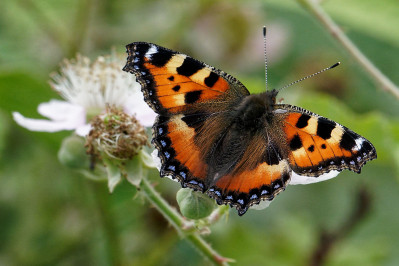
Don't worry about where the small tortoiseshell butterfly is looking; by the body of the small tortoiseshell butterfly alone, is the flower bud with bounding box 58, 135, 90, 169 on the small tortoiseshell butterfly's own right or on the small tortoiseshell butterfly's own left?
on the small tortoiseshell butterfly's own left

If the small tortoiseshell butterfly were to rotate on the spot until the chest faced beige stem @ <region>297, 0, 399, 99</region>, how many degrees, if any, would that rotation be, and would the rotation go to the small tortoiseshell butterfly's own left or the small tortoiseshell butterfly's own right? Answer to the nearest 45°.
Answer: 0° — it already faces it

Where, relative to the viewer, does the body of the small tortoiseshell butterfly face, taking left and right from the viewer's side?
facing away from the viewer and to the right of the viewer
